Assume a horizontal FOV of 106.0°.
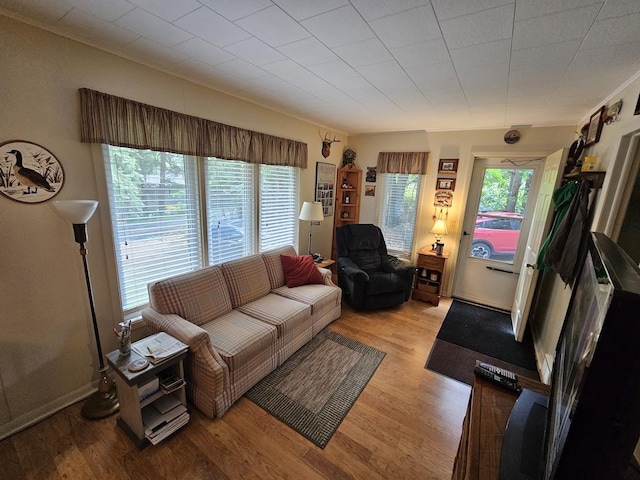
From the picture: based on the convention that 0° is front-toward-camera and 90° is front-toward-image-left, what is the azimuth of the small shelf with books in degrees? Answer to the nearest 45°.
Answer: approximately 315°

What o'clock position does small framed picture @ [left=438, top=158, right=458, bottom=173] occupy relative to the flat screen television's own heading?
The small framed picture is roughly at 2 o'clock from the flat screen television.

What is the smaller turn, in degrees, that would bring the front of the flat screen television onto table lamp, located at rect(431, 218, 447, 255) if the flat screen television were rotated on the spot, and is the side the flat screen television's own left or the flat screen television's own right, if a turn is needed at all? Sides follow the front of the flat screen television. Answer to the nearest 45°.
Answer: approximately 45° to the flat screen television's own right

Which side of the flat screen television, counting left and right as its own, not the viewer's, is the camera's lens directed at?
left

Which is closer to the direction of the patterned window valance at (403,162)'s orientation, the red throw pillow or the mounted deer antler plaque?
the red throw pillow

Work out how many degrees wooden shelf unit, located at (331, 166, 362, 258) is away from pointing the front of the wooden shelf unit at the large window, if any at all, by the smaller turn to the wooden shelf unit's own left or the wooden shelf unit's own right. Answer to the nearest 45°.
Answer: approximately 90° to the wooden shelf unit's own right

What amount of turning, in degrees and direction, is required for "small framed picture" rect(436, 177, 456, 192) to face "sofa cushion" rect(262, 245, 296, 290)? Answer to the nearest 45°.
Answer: approximately 45° to its right

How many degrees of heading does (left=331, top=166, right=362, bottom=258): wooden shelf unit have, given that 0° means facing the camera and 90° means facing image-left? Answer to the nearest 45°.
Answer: approximately 315°
